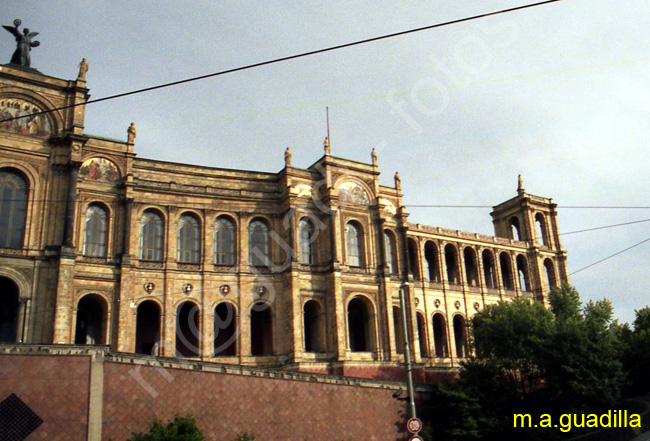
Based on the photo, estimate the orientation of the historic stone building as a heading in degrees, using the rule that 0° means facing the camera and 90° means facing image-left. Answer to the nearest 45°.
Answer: approximately 315°

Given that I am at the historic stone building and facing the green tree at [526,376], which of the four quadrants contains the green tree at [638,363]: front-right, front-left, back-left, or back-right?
front-left

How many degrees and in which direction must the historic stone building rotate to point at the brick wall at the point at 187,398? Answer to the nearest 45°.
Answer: approximately 45° to its right

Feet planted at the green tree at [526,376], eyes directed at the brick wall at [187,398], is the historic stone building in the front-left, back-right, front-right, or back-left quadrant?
front-right

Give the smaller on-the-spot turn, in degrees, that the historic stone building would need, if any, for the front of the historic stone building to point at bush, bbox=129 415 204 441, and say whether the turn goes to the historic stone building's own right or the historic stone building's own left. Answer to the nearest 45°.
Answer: approximately 45° to the historic stone building's own right

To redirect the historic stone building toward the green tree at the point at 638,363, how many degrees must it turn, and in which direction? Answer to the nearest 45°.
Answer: approximately 45° to its left
